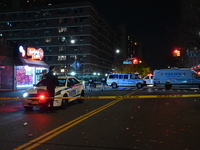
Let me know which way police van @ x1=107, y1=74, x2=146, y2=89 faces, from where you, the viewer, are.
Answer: facing to the right of the viewer

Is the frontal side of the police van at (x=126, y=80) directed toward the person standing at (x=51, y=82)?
no

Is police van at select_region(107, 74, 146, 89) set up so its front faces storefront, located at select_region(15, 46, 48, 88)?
no

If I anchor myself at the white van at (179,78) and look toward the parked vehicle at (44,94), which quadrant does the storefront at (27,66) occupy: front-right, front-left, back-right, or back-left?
front-right

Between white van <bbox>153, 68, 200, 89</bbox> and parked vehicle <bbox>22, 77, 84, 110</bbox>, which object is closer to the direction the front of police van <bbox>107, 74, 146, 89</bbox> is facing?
the white van

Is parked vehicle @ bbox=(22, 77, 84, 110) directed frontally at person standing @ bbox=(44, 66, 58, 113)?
no

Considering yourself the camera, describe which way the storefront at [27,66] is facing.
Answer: facing the viewer and to the right of the viewer

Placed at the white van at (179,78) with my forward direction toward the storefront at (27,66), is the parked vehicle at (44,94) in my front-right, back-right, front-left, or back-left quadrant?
front-left
